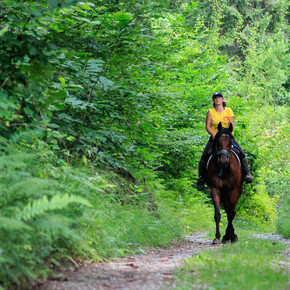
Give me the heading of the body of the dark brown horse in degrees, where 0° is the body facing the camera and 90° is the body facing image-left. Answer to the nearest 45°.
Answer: approximately 0°

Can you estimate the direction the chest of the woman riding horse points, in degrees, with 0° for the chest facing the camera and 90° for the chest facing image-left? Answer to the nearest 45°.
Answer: approximately 0°

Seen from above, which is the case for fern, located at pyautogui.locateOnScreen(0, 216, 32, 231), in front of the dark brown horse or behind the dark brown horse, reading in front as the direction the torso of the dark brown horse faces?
in front
